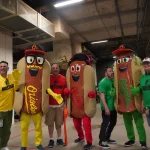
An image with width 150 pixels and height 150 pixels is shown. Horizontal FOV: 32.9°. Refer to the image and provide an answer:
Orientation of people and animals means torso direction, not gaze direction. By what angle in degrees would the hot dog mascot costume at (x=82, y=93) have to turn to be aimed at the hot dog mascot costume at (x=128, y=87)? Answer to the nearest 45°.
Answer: approximately 135° to its left

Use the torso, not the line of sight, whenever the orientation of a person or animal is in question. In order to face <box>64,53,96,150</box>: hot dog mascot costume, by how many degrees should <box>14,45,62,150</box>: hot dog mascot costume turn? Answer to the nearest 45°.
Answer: approximately 90° to its left

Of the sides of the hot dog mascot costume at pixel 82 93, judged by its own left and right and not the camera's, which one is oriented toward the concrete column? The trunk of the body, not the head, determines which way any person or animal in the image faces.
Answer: right

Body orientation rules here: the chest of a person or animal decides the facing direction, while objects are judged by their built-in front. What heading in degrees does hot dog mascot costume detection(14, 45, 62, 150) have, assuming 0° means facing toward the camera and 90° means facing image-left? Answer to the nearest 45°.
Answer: approximately 0°

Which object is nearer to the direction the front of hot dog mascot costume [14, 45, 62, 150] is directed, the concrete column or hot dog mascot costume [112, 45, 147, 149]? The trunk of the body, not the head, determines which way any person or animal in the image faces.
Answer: the hot dog mascot costume

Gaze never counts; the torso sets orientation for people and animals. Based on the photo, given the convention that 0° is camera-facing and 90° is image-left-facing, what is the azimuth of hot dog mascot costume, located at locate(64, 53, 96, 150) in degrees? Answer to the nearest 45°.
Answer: approximately 45°

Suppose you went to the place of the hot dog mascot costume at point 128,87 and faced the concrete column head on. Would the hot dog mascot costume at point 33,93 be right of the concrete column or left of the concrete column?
left

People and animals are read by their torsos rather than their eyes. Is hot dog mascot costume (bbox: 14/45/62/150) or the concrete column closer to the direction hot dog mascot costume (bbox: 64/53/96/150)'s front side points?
the hot dog mascot costume

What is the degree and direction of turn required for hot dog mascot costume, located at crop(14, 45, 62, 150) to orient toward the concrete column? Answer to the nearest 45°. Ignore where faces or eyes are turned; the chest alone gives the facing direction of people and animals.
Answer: approximately 180°
